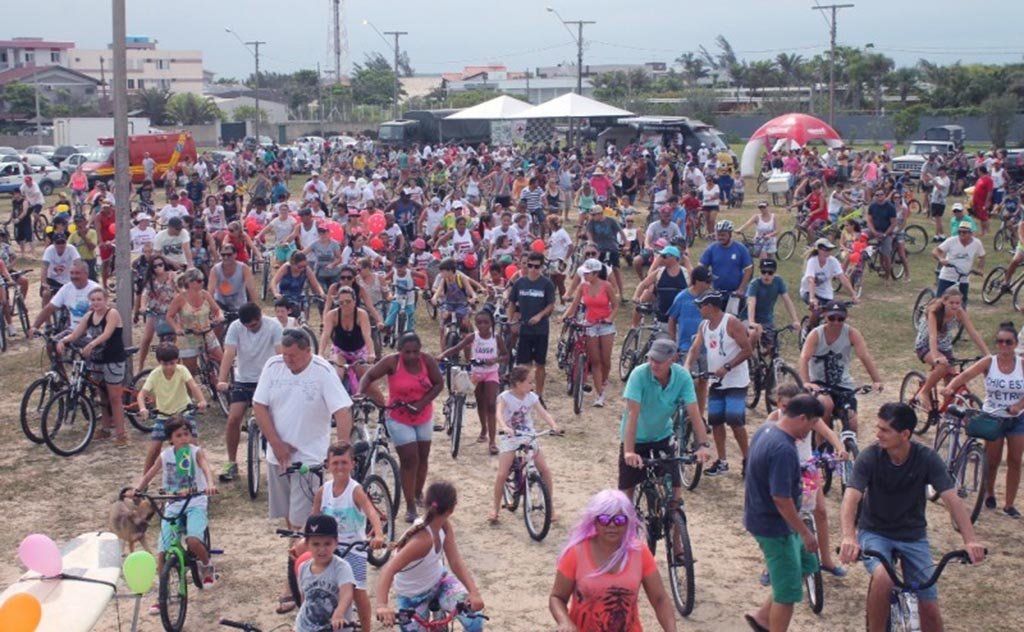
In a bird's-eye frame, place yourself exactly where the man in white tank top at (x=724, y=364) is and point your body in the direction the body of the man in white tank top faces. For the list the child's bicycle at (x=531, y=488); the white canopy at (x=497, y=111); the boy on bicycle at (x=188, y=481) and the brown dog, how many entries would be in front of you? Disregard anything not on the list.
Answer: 3

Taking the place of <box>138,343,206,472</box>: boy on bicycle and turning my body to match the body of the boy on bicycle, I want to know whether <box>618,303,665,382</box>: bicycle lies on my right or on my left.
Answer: on my left

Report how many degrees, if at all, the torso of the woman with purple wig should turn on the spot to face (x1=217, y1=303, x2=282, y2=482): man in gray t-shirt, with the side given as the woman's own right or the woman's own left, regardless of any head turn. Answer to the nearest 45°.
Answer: approximately 135° to the woman's own right

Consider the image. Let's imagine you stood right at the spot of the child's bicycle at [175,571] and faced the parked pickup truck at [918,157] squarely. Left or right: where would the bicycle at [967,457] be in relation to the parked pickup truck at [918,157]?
right

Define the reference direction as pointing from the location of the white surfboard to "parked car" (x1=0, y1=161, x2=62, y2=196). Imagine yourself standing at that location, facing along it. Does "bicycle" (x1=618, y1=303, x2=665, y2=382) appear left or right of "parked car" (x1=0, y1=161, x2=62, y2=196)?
right

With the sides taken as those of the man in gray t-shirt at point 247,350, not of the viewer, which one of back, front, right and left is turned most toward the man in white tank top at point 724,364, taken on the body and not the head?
left
